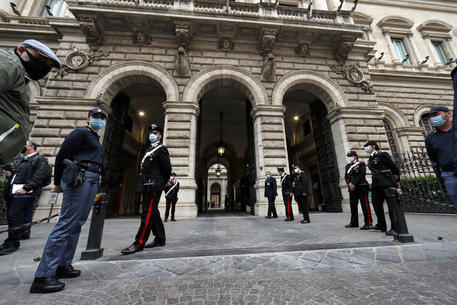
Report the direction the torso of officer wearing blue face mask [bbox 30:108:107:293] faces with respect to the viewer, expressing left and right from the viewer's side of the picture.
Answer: facing the viewer and to the right of the viewer

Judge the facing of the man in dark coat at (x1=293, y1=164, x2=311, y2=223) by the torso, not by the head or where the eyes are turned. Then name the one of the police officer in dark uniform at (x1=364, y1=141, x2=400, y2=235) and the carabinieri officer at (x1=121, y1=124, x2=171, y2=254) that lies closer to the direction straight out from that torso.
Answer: the carabinieri officer

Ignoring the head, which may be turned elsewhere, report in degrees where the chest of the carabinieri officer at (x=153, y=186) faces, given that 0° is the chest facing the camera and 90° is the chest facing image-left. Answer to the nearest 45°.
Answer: approximately 45°

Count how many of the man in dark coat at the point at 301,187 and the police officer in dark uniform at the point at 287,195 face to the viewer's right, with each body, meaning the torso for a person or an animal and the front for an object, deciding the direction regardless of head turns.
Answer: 0

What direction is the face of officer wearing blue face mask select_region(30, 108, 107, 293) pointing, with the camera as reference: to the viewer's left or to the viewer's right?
to the viewer's right

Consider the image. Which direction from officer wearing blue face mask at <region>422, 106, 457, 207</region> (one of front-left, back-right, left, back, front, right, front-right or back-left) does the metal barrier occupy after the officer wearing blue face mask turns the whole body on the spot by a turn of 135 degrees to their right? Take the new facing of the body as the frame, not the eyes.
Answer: front

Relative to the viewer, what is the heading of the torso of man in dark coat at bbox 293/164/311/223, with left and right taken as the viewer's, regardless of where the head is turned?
facing the viewer and to the left of the viewer

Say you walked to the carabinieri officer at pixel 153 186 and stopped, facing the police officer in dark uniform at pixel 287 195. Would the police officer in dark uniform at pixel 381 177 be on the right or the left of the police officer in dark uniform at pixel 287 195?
right

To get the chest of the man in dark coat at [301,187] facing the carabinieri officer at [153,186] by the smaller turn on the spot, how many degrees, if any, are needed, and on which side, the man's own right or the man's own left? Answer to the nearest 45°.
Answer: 0° — they already face them

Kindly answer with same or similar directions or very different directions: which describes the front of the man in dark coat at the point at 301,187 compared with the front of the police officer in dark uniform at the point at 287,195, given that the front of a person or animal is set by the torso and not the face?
same or similar directions

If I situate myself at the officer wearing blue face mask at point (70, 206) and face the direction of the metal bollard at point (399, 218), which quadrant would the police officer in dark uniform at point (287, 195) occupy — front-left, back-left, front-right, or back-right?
front-left

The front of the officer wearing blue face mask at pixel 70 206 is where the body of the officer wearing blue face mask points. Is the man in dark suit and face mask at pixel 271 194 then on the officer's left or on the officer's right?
on the officer's left

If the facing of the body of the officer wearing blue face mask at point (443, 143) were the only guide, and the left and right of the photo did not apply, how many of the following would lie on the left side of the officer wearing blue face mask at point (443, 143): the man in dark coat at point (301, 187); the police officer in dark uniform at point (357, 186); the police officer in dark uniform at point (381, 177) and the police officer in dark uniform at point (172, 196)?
0

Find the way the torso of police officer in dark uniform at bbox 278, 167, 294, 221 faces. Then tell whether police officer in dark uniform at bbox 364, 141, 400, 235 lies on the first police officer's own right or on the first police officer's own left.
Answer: on the first police officer's own left

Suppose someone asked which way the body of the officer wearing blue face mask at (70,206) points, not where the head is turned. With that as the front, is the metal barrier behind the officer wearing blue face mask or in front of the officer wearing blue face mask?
in front

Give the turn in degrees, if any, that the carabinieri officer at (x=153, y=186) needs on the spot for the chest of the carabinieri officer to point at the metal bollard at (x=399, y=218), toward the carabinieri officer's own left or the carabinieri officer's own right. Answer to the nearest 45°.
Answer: approximately 90° to the carabinieri officer's own left

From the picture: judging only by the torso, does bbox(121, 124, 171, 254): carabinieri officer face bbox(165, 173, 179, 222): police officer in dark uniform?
no
